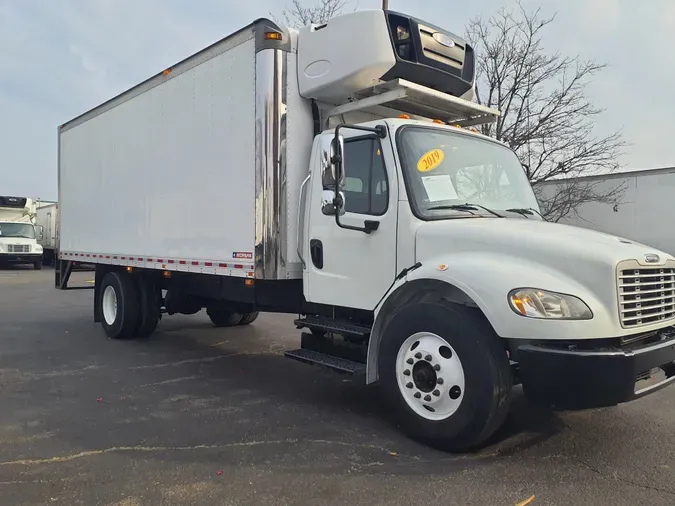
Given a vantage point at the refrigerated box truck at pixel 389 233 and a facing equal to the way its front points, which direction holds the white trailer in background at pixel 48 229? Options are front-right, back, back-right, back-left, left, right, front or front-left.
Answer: back

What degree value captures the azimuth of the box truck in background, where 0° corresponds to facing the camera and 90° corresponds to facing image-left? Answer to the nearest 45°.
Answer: approximately 0°

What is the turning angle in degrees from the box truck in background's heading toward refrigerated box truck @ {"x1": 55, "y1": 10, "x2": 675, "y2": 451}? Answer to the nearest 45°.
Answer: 0° — it already faces it

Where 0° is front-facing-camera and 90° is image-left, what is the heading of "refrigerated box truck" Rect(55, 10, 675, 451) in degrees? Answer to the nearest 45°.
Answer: approximately 315°

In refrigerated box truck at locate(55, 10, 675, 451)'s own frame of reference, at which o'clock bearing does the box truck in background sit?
The box truck in background is roughly at 6 o'clock from the refrigerated box truck.
